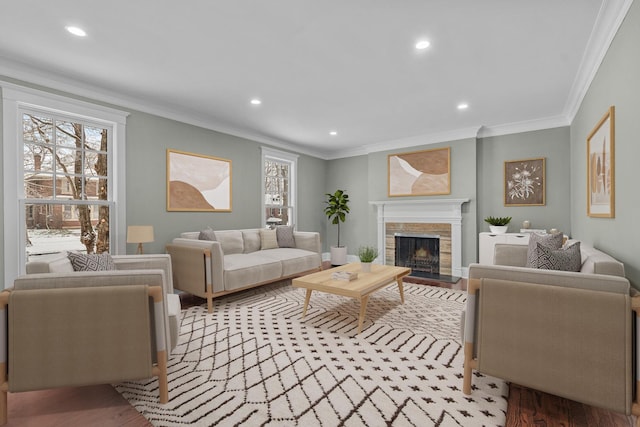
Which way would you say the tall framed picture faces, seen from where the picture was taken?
facing to the left of the viewer

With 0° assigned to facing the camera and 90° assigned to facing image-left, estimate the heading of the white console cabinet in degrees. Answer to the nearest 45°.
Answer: approximately 0°

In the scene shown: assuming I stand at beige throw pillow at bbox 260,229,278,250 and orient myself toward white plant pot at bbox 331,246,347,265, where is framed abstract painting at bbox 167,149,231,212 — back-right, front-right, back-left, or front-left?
back-left

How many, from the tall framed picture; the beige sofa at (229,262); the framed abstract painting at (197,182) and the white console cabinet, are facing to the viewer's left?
1

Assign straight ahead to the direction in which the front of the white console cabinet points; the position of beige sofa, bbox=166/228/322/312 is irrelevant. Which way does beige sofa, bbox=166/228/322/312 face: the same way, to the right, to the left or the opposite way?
to the left

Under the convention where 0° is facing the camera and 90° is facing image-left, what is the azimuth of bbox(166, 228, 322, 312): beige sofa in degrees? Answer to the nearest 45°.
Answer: approximately 315°

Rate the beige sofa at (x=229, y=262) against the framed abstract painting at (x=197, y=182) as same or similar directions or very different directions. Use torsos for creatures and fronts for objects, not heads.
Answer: same or similar directions

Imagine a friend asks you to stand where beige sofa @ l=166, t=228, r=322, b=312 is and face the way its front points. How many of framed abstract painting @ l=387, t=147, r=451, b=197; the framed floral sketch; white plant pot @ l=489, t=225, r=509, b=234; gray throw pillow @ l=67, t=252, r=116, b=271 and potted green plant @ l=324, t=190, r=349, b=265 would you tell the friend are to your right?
1

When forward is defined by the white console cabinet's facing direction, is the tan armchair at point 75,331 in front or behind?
in front

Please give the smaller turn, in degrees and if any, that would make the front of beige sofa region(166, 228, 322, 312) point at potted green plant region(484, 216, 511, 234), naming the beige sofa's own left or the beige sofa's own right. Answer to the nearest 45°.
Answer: approximately 45° to the beige sofa's own left

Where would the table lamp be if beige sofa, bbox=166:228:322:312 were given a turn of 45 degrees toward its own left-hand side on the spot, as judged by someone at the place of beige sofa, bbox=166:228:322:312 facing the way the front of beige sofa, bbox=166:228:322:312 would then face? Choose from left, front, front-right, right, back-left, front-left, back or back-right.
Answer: back
